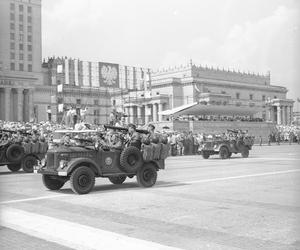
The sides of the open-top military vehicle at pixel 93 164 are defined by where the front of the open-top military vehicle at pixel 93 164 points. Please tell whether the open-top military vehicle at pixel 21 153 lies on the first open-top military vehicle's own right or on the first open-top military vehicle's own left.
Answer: on the first open-top military vehicle's own right

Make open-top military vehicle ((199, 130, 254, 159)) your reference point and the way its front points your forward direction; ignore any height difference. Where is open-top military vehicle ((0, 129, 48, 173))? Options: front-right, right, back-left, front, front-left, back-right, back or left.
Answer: front

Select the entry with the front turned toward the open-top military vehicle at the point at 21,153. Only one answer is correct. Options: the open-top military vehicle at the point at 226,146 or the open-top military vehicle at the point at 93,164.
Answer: the open-top military vehicle at the point at 226,146

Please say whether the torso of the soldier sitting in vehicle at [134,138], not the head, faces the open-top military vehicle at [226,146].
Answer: no

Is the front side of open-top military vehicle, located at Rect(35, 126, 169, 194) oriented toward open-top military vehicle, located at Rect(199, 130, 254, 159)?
no

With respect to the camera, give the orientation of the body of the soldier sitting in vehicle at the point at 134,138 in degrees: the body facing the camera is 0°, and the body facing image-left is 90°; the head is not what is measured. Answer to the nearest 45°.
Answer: approximately 90°

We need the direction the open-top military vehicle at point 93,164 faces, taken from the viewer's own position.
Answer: facing the viewer and to the left of the viewer

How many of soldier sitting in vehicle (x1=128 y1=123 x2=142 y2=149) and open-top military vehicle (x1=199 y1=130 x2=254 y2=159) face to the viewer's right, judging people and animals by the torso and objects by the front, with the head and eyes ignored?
0

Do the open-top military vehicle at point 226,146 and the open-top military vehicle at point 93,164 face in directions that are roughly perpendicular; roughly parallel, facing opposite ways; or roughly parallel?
roughly parallel

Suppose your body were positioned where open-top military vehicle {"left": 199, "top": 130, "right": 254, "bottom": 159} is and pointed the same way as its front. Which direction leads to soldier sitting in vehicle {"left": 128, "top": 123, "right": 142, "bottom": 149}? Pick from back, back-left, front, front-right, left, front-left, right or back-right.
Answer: front-left
